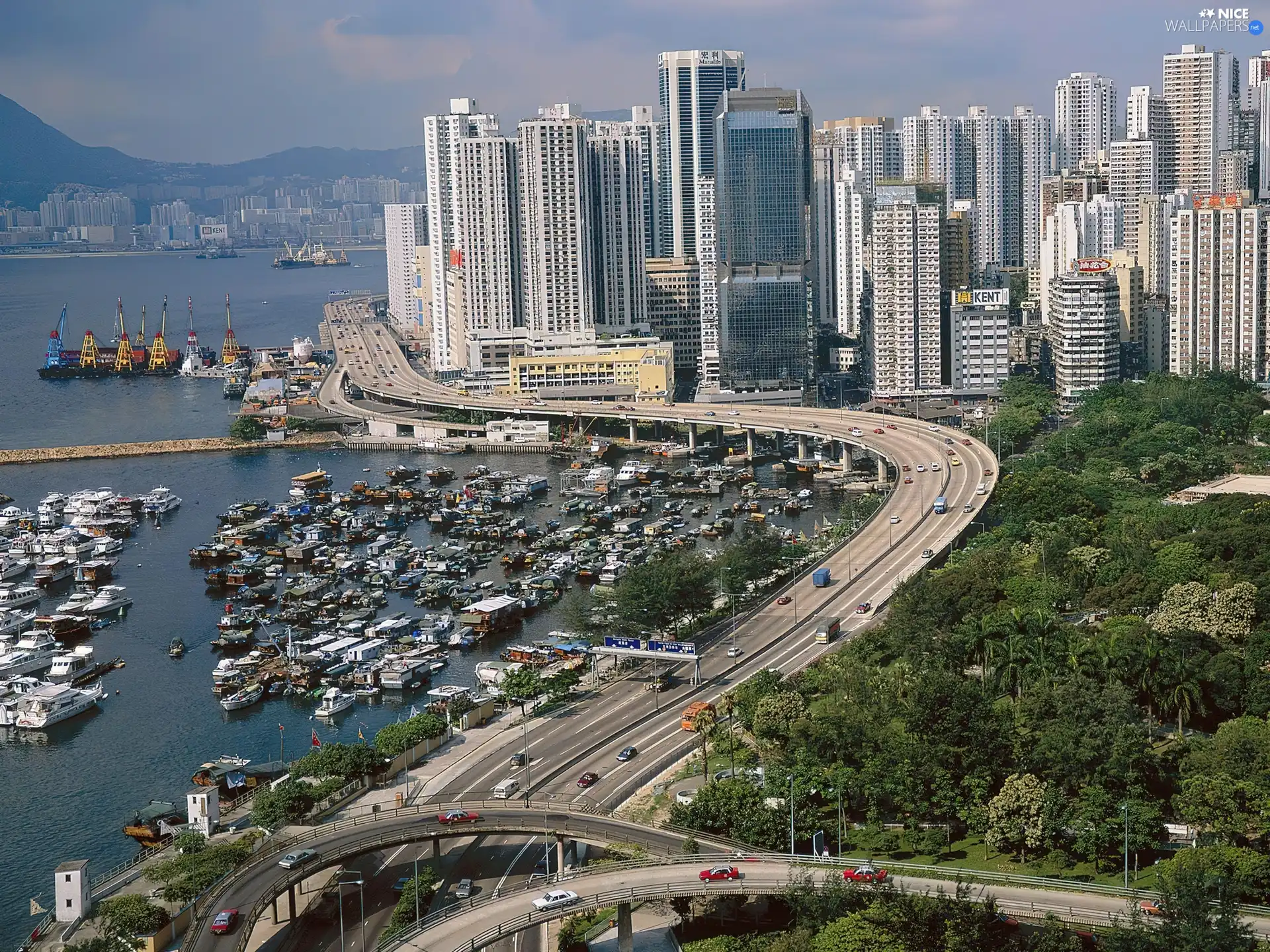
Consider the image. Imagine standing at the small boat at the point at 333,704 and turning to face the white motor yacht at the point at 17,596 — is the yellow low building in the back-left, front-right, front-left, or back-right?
front-right

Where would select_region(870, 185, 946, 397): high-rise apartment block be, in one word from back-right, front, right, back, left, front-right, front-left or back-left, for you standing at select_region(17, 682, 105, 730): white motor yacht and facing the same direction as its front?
front

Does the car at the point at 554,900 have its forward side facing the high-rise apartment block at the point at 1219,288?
no

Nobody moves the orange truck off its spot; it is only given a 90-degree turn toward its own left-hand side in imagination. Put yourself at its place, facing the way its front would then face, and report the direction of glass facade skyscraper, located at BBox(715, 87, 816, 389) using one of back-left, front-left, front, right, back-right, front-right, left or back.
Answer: back-left

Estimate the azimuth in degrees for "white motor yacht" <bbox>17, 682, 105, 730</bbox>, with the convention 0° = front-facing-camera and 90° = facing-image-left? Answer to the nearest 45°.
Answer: approximately 225°

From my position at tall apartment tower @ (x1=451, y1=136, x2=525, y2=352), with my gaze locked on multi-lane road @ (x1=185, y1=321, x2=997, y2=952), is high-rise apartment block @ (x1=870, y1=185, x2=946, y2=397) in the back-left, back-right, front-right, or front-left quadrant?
front-left

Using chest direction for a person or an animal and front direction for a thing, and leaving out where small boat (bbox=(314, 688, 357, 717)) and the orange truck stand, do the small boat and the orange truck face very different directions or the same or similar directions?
very different directions

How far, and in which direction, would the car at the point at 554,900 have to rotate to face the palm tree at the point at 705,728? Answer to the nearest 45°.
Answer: approximately 135° to its right

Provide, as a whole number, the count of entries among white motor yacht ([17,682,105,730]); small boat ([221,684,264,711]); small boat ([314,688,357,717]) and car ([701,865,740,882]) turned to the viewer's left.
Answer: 1

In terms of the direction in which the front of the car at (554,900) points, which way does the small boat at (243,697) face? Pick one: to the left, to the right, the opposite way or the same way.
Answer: the opposite way

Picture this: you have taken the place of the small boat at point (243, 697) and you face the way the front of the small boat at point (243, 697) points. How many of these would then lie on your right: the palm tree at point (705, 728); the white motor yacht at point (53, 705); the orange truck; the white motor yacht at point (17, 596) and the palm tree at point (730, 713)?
3
